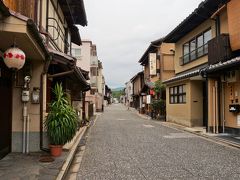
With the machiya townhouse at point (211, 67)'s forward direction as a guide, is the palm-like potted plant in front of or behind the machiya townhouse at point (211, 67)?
in front

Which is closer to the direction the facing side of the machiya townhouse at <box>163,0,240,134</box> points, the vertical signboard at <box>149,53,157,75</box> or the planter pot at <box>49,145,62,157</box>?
the planter pot

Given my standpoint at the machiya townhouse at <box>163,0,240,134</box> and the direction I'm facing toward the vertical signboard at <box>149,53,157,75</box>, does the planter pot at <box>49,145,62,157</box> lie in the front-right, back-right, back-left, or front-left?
back-left

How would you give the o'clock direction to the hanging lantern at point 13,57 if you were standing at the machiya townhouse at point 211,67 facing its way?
The hanging lantern is roughly at 11 o'clock from the machiya townhouse.

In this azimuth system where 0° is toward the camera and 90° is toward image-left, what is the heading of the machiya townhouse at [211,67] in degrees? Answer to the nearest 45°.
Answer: approximately 45°

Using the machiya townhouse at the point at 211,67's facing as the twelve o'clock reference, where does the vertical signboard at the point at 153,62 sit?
The vertical signboard is roughly at 4 o'clock from the machiya townhouse.

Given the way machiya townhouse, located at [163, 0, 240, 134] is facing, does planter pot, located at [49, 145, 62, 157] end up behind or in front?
in front
